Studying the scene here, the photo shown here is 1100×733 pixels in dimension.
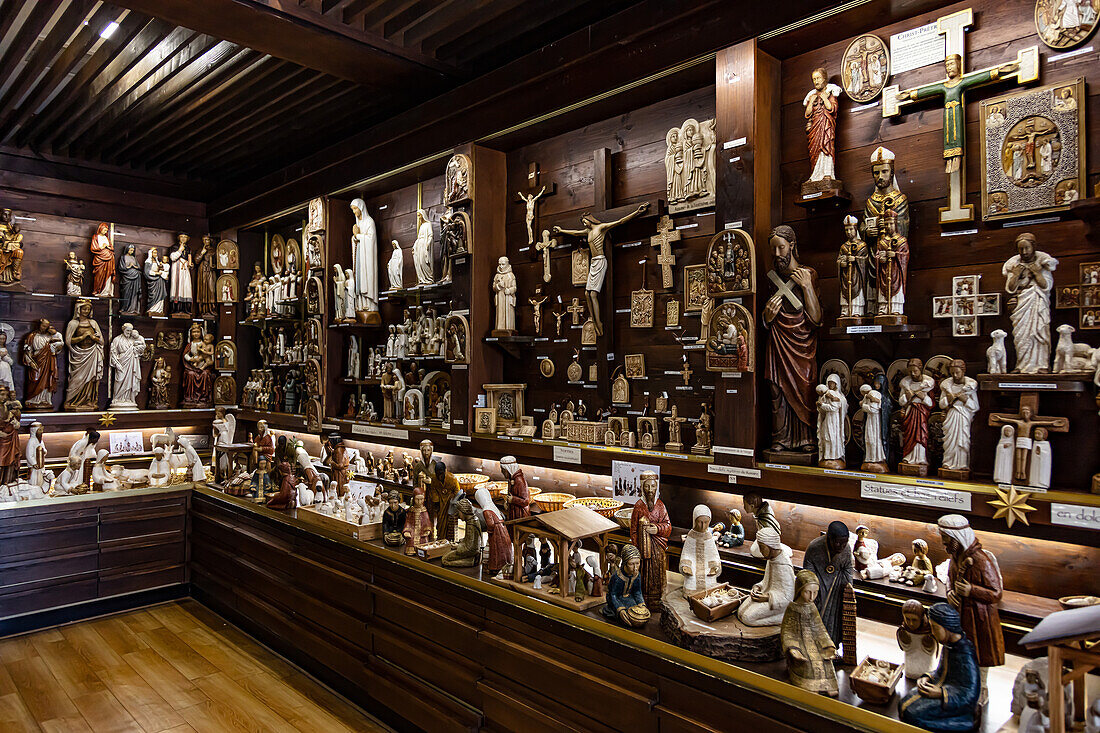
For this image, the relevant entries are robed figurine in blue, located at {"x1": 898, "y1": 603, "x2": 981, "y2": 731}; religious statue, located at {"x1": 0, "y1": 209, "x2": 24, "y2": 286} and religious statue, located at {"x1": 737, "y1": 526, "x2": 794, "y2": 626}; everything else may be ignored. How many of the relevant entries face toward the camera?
1

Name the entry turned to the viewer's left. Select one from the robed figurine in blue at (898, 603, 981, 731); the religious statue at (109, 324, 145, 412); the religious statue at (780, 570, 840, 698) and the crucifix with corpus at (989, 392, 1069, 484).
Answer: the robed figurine in blue

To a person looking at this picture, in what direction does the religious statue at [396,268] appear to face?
facing the viewer and to the left of the viewer

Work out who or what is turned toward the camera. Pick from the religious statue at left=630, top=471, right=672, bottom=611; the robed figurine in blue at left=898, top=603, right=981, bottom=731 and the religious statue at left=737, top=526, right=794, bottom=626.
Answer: the religious statue at left=630, top=471, right=672, bottom=611

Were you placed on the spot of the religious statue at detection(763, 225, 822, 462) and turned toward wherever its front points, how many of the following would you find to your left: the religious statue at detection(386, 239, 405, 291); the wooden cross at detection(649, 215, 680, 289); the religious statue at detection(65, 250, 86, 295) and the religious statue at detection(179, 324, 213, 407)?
0

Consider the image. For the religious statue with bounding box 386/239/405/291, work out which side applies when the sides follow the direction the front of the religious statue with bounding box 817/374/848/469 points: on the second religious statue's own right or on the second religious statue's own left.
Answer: on the second religious statue's own right

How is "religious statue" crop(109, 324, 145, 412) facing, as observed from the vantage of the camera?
facing the viewer

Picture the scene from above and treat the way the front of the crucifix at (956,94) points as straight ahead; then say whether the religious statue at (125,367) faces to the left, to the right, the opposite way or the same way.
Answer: to the left

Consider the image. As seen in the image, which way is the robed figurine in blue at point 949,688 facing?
to the viewer's left

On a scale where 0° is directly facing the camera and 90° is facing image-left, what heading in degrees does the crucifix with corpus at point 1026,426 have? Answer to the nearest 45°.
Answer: approximately 0°

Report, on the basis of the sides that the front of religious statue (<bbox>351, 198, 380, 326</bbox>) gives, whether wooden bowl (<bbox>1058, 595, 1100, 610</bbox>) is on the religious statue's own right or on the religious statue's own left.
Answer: on the religious statue's own left

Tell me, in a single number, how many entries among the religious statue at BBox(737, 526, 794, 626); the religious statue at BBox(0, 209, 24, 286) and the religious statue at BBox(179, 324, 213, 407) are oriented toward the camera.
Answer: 2

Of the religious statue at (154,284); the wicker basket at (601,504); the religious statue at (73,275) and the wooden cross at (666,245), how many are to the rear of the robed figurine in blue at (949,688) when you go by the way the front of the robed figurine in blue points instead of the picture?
0

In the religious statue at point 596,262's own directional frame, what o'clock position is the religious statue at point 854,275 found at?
the religious statue at point 854,275 is roughly at 9 o'clock from the religious statue at point 596,262.

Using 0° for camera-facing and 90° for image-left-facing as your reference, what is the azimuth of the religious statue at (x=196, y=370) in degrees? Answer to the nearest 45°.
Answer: approximately 0°
